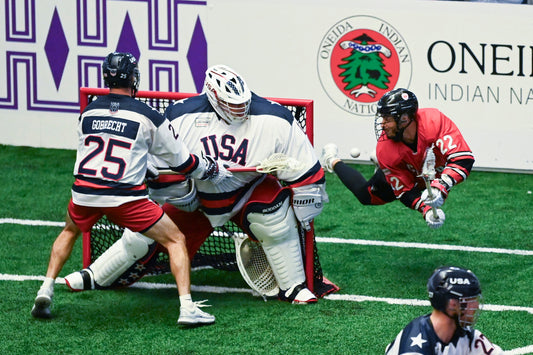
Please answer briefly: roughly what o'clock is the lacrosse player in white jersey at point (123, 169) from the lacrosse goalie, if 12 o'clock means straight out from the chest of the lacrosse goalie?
The lacrosse player in white jersey is roughly at 2 o'clock from the lacrosse goalie.

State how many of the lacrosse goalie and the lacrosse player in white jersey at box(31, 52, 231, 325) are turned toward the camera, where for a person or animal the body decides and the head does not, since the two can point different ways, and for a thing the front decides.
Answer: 1

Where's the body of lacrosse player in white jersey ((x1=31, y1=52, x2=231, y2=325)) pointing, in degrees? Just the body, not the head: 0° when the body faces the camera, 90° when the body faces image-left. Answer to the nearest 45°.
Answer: approximately 225°

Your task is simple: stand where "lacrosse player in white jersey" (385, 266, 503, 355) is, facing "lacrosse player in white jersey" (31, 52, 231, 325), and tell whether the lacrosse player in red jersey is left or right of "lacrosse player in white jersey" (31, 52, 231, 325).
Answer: right

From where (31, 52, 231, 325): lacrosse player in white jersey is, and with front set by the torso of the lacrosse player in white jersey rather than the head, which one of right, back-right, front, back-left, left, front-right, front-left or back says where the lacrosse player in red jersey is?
front-right

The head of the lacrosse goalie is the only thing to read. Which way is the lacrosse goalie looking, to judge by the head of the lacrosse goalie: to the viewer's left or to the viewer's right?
to the viewer's right

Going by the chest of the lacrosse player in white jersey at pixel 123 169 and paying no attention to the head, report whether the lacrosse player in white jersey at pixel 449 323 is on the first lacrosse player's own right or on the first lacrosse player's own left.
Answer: on the first lacrosse player's own right

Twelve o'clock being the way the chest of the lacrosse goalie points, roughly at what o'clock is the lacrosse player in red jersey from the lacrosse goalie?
The lacrosse player in red jersey is roughly at 9 o'clock from the lacrosse goalie.

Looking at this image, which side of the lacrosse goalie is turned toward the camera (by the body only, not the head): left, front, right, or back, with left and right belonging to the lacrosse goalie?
front
